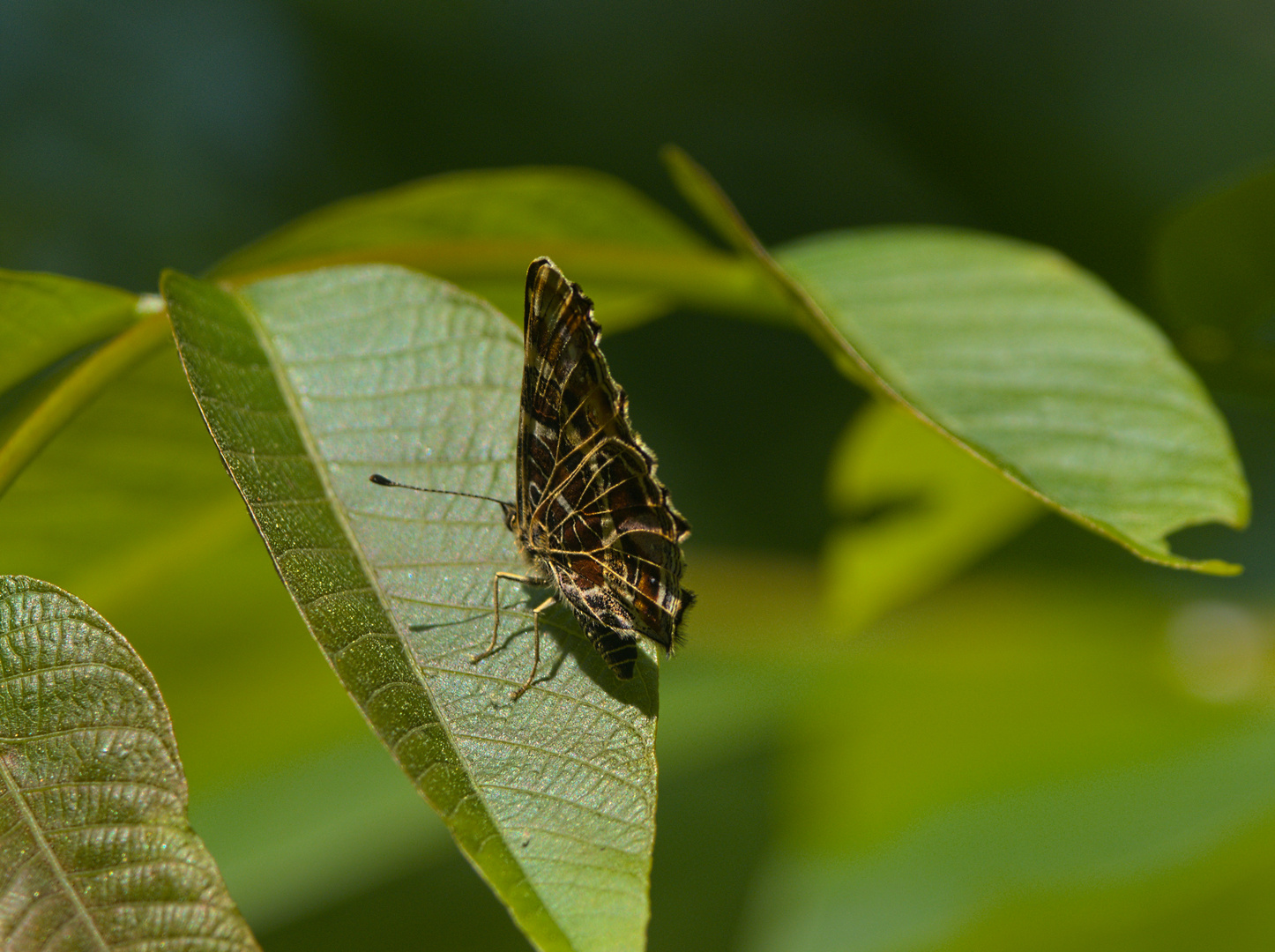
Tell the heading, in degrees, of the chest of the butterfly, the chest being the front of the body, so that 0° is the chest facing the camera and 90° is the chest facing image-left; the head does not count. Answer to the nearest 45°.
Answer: approximately 90°

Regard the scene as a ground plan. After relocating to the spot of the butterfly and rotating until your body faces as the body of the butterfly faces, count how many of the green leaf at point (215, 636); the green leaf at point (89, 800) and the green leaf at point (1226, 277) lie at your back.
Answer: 1

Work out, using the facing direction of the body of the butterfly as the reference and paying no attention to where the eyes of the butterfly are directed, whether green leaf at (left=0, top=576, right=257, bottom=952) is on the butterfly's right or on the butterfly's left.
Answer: on the butterfly's left
